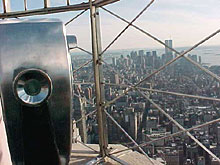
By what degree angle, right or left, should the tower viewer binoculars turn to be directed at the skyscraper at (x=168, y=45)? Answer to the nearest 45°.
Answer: approximately 45° to its right

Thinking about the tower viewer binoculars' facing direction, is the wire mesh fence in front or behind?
in front

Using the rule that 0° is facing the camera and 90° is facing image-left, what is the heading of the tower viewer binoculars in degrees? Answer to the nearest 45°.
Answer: approximately 180°

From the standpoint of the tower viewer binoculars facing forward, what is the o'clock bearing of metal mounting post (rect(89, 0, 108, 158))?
The metal mounting post is roughly at 1 o'clock from the tower viewer binoculars.
